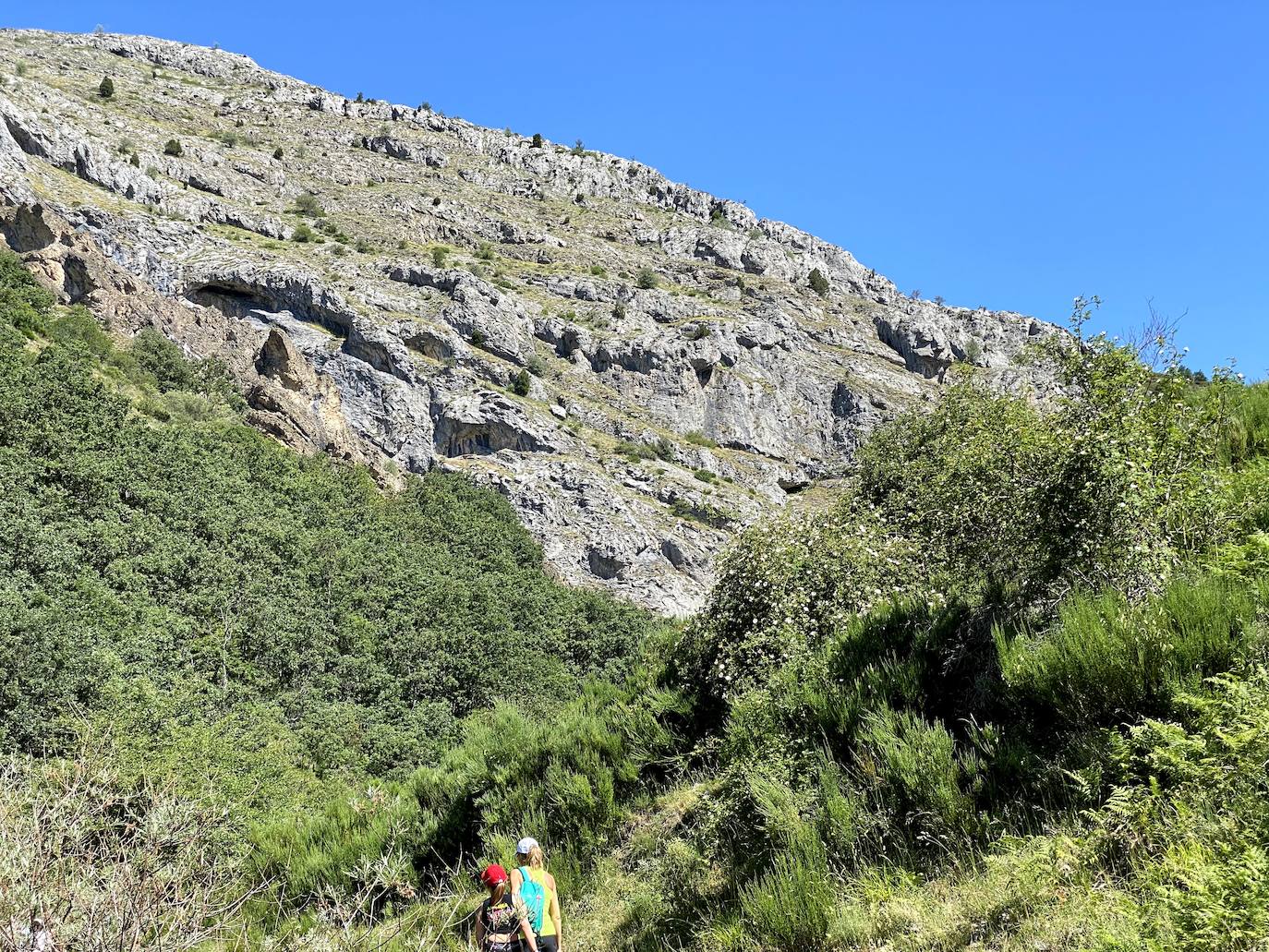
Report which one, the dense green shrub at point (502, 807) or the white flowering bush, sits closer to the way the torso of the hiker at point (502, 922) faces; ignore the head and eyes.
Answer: the dense green shrub

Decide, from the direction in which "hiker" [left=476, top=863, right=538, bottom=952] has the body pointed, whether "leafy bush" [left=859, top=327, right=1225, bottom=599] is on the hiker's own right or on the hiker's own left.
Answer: on the hiker's own right

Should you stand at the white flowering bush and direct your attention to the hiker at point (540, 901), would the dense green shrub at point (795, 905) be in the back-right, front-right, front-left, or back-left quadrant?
front-left

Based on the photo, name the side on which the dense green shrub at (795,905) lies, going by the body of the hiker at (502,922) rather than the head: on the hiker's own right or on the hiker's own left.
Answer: on the hiker's own right

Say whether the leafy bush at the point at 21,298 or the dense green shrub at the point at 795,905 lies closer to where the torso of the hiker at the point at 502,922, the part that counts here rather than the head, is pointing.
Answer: the leafy bush

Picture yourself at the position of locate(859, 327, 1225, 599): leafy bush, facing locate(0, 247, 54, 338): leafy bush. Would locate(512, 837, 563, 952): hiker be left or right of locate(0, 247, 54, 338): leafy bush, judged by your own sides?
left

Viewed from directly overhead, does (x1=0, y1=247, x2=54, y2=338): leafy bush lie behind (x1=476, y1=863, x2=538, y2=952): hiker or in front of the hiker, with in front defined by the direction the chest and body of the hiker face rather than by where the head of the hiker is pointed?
in front

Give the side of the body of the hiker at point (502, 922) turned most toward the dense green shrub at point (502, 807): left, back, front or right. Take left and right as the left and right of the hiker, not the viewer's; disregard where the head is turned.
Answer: front

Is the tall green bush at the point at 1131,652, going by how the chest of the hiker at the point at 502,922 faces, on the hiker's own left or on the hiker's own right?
on the hiker's own right

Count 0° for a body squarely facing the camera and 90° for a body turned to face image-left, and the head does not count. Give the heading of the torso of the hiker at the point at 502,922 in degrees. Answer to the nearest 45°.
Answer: approximately 180°
